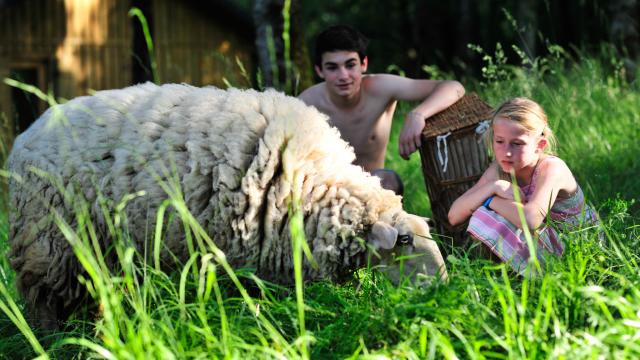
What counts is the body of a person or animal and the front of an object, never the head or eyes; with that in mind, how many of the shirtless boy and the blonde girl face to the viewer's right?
0

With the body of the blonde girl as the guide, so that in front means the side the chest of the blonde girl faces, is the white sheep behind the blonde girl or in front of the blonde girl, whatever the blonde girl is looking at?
in front

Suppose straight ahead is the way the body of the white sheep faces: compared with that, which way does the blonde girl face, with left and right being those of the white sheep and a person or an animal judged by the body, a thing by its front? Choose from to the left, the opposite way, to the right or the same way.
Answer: the opposite way

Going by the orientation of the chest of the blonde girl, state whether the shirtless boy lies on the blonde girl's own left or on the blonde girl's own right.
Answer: on the blonde girl's own right

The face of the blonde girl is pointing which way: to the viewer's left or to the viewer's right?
to the viewer's left

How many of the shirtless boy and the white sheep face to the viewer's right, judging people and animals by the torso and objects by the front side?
1

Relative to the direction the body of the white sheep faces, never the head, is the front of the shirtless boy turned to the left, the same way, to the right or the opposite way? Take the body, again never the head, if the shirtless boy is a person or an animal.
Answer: to the right

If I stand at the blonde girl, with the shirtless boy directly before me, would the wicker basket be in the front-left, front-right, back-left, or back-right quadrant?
front-right

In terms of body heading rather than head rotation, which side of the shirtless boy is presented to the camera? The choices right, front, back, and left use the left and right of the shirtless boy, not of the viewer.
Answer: front

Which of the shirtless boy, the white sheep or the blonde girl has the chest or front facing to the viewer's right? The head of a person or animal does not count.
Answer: the white sheep

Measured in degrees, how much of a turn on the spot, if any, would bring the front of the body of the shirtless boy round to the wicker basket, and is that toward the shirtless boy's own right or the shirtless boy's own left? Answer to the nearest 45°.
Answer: approximately 45° to the shirtless boy's own left

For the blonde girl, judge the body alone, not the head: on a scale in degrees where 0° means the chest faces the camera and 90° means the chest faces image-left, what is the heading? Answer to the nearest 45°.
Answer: approximately 45°

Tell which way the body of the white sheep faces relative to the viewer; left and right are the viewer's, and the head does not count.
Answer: facing to the right of the viewer
